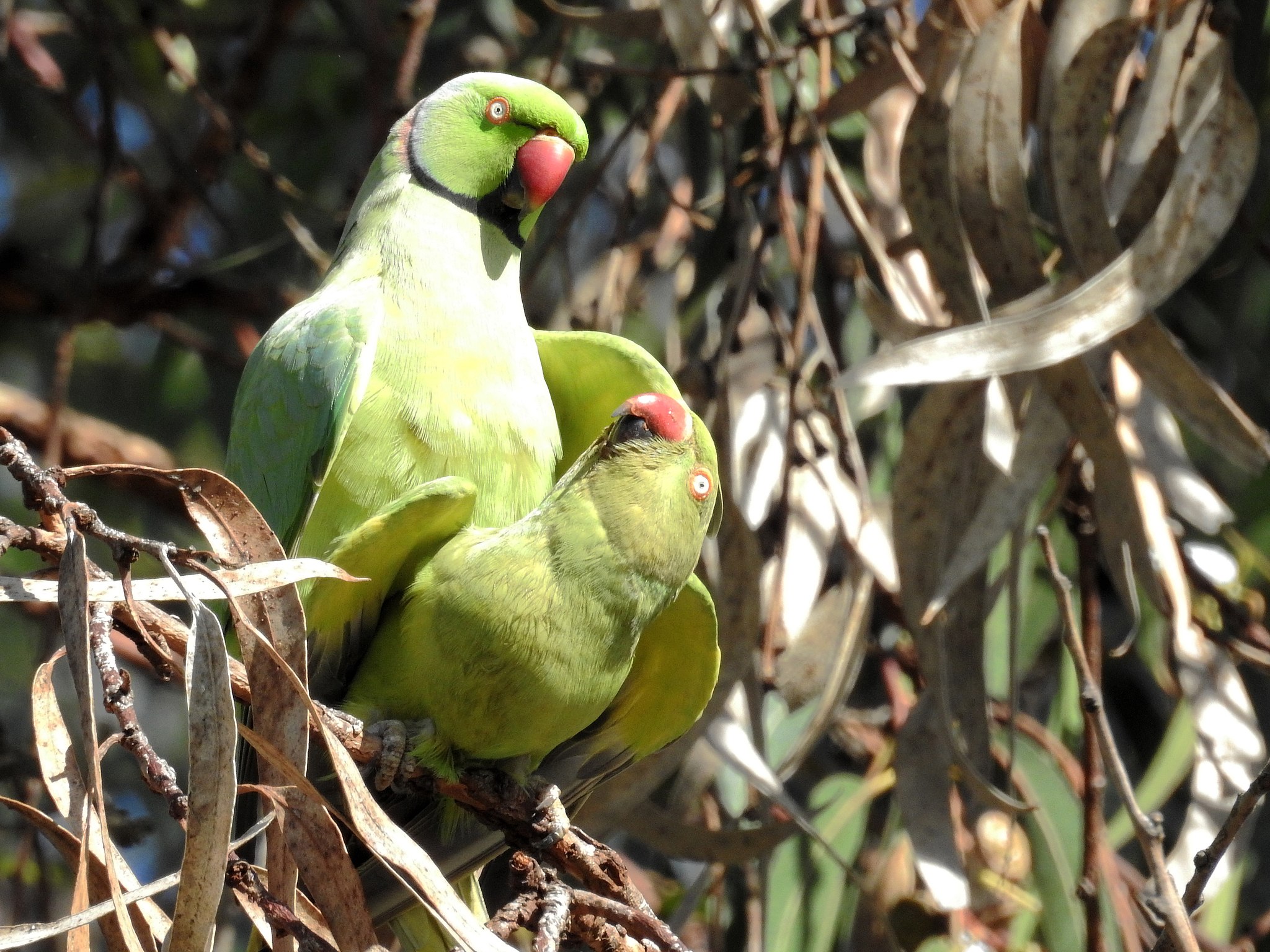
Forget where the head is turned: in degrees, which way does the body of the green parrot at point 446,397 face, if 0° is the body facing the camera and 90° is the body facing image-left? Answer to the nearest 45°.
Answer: approximately 315°

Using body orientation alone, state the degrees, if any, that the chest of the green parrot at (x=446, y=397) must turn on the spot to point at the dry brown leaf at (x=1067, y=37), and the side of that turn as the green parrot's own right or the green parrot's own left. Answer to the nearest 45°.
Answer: approximately 90° to the green parrot's own left

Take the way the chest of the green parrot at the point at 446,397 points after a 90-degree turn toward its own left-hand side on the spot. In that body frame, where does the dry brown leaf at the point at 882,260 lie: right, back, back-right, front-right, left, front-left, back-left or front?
front

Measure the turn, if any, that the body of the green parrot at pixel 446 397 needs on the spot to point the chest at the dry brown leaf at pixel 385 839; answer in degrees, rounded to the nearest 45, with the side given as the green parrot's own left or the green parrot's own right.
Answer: approximately 45° to the green parrot's own right

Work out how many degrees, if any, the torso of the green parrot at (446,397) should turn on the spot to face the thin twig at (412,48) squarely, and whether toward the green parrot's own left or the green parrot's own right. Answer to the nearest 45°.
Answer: approximately 135° to the green parrot's own left

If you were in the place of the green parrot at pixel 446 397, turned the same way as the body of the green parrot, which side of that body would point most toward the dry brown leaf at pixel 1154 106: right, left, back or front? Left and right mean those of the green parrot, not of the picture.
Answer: left

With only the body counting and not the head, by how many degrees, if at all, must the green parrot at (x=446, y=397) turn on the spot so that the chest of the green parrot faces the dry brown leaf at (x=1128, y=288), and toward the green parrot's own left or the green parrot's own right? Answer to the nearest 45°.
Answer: approximately 45° to the green parrot's own left

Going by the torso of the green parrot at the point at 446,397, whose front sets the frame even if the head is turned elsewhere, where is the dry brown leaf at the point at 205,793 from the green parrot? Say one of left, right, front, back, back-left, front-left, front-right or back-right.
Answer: front-right
